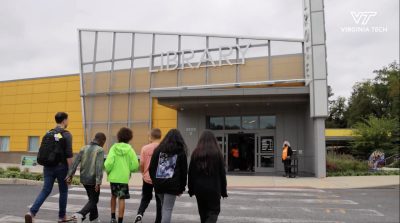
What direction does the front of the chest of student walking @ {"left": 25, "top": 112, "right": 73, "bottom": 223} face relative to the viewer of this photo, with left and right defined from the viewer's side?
facing away from the viewer and to the right of the viewer

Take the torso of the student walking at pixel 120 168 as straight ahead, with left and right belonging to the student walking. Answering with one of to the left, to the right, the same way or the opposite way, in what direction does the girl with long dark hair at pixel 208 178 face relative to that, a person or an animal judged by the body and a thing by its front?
the same way

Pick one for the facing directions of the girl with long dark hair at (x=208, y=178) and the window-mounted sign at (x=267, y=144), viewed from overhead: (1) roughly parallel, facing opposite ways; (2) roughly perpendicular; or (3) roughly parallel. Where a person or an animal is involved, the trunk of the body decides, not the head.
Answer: roughly parallel, facing opposite ways

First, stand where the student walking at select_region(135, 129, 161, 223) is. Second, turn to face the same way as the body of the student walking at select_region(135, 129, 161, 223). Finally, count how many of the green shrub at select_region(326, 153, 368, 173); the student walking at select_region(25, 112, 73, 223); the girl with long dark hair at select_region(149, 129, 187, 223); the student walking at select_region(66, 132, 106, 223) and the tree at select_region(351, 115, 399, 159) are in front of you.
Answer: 2

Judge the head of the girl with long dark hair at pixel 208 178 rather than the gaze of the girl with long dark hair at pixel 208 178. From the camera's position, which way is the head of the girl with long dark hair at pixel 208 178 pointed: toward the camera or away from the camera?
away from the camera

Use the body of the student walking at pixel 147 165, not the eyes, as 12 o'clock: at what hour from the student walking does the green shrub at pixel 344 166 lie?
The green shrub is roughly at 12 o'clock from the student walking.

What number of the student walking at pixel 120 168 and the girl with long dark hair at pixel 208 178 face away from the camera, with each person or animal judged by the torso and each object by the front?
2

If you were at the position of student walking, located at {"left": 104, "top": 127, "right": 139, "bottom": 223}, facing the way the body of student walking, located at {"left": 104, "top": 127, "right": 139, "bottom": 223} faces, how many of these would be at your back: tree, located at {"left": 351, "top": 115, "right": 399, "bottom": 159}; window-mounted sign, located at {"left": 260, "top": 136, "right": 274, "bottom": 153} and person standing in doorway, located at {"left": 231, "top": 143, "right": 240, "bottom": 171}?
0

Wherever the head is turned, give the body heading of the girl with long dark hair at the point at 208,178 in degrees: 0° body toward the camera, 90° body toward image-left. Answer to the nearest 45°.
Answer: approximately 180°

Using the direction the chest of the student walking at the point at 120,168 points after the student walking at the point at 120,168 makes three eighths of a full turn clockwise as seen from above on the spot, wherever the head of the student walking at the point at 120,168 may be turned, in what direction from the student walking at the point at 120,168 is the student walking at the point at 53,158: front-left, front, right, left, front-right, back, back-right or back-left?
back-right

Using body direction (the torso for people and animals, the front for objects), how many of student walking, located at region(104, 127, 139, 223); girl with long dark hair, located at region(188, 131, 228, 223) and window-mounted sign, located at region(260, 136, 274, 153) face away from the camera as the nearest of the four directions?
2

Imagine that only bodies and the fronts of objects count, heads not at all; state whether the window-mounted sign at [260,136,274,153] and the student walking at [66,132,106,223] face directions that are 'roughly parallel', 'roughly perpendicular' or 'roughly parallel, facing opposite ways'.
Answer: roughly parallel, facing opposite ways

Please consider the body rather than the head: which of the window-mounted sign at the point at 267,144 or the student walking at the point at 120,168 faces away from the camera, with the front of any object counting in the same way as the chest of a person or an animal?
the student walking

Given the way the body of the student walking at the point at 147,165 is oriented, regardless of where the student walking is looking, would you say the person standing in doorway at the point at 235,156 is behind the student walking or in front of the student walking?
in front

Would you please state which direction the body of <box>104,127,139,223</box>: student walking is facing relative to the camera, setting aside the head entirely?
away from the camera

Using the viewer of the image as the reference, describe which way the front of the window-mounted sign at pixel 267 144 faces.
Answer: facing the viewer

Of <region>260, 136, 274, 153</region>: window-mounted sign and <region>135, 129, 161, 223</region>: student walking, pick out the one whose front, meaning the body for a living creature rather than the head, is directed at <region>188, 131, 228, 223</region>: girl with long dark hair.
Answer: the window-mounted sign

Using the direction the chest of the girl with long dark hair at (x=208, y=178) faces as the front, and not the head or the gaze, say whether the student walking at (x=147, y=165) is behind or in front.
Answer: in front

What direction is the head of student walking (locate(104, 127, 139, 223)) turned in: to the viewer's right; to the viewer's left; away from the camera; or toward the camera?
away from the camera

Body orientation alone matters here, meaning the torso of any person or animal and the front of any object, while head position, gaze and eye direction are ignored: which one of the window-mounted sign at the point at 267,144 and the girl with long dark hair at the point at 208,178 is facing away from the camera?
the girl with long dark hair
